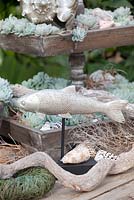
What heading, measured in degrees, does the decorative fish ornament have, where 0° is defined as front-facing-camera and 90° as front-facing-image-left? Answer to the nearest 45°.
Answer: approximately 90°
